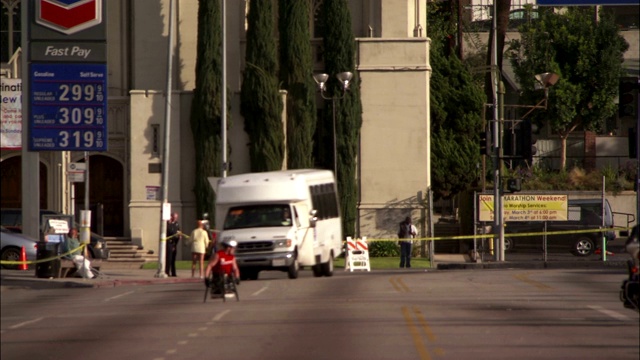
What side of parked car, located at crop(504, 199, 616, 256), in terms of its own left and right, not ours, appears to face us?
left

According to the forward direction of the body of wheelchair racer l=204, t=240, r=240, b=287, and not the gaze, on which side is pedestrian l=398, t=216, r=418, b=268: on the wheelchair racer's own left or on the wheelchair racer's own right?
on the wheelchair racer's own left

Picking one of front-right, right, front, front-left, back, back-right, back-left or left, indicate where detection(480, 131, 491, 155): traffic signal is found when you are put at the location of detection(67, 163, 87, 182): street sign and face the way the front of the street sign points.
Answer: left

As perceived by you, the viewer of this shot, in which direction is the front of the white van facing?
facing the viewer and to the left of the viewer

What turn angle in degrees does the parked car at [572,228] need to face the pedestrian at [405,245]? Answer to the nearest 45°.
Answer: approximately 45° to its left

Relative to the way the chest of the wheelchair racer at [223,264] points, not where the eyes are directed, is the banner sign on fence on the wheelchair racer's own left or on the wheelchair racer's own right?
on the wheelchair racer's own left

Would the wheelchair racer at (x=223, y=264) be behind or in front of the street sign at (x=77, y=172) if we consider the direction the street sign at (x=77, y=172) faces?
in front

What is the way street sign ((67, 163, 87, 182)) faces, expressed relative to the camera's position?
facing the viewer

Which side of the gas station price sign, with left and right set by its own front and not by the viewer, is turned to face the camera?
front

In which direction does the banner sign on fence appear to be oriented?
toward the camera
